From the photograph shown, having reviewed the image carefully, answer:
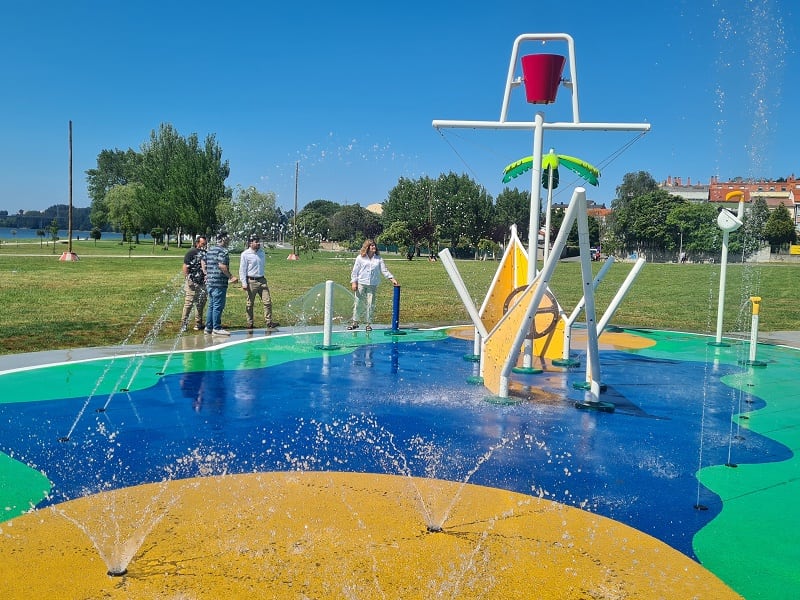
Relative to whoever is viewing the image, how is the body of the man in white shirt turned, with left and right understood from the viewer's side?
facing the viewer and to the right of the viewer

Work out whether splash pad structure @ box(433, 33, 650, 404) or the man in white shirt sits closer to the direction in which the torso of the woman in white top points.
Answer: the splash pad structure

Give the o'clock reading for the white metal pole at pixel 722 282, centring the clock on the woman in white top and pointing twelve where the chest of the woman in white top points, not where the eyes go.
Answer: The white metal pole is roughly at 9 o'clock from the woman in white top.

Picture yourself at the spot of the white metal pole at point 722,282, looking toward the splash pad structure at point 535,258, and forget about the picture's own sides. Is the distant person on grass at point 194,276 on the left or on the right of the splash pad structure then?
right

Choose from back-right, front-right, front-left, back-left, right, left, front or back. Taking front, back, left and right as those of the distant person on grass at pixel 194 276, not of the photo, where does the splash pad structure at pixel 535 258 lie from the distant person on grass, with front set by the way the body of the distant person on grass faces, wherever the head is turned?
front

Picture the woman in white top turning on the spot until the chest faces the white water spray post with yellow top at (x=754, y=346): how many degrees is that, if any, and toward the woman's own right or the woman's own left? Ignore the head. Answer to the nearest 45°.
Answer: approximately 90° to the woman's own left

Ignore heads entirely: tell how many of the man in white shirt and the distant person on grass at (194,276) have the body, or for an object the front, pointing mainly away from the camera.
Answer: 0

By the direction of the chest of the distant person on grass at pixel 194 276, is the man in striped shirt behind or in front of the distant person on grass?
in front

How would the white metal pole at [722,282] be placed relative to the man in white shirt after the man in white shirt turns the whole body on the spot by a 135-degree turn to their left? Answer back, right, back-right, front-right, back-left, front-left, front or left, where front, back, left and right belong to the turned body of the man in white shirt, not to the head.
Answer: right

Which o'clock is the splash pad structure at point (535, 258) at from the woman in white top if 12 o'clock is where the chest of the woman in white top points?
The splash pad structure is roughly at 11 o'clock from the woman in white top.

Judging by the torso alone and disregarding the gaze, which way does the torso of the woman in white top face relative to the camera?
toward the camera

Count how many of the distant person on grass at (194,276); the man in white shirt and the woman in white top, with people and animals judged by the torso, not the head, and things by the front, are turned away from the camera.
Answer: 0
